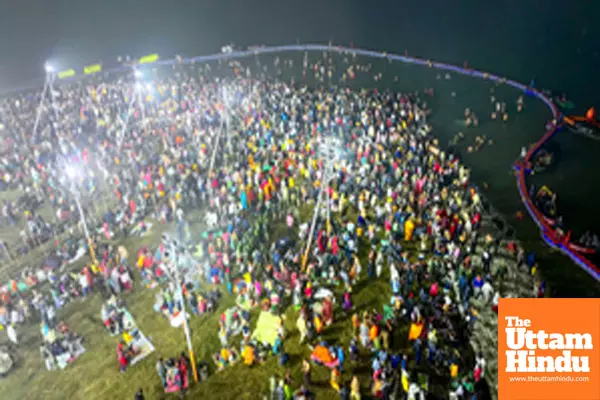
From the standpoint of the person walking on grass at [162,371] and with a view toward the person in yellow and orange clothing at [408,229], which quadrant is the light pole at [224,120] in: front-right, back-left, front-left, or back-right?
front-left

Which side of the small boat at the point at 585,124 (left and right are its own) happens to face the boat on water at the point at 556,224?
left

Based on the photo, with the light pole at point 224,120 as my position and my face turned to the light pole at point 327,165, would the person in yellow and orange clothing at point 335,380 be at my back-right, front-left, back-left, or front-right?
front-right

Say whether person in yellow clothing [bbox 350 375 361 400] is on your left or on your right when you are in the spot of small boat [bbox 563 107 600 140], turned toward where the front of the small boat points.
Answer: on your left

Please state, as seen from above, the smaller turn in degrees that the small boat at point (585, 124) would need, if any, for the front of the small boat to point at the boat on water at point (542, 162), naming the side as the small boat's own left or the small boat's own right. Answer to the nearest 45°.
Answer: approximately 45° to the small boat's own left

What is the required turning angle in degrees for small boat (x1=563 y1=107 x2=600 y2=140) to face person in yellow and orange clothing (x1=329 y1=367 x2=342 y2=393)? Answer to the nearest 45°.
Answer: approximately 90° to its left

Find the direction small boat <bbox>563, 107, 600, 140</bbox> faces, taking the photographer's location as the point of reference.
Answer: facing to the left of the viewer
